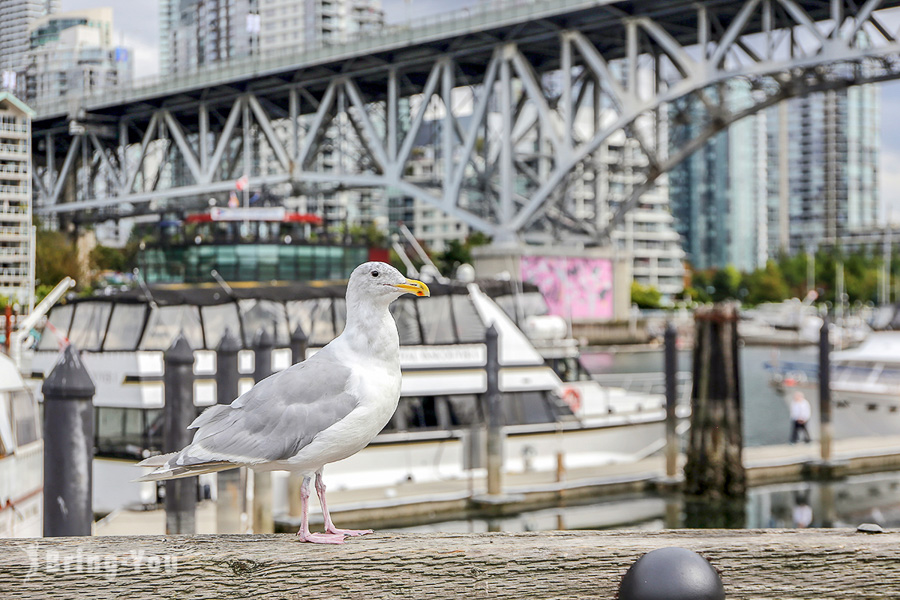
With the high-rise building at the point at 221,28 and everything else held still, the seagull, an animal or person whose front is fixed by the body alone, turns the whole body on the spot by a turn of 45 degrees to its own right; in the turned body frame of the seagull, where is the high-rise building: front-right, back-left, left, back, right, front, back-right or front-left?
back-left

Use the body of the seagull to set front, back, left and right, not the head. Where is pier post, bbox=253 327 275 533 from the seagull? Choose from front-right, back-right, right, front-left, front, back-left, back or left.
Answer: left

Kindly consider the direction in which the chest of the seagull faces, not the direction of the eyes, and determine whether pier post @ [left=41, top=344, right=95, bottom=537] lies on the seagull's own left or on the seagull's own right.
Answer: on the seagull's own left

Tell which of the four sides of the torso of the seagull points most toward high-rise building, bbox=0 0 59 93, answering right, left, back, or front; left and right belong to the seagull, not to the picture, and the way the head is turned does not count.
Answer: left

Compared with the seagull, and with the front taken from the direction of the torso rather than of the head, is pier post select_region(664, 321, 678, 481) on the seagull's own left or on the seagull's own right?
on the seagull's own left

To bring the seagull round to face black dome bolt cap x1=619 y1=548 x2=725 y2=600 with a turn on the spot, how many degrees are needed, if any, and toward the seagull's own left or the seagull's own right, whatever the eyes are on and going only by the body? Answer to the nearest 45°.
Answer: approximately 45° to the seagull's own right

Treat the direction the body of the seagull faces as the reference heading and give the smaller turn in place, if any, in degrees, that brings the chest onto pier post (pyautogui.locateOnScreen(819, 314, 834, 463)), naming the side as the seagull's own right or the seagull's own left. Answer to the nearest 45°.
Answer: approximately 45° to the seagull's own left

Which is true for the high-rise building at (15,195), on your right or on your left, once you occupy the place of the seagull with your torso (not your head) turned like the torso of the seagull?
on your left

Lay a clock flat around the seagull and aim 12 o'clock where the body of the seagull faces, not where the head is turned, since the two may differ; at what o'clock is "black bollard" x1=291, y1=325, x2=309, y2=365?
The black bollard is roughly at 9 o'clock from the seagull.

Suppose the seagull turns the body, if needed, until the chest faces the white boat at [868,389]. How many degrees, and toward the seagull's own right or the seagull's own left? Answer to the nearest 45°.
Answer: approximately 45° to the seagull's own left

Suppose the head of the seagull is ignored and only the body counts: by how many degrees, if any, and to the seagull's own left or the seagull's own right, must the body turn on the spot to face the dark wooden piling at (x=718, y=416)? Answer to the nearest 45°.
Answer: approximately 45° to the seagull's own left

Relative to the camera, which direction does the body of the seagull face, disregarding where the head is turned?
to the viewer's right

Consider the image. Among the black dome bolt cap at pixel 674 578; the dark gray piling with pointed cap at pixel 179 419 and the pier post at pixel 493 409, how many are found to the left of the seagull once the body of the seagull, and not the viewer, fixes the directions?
2
